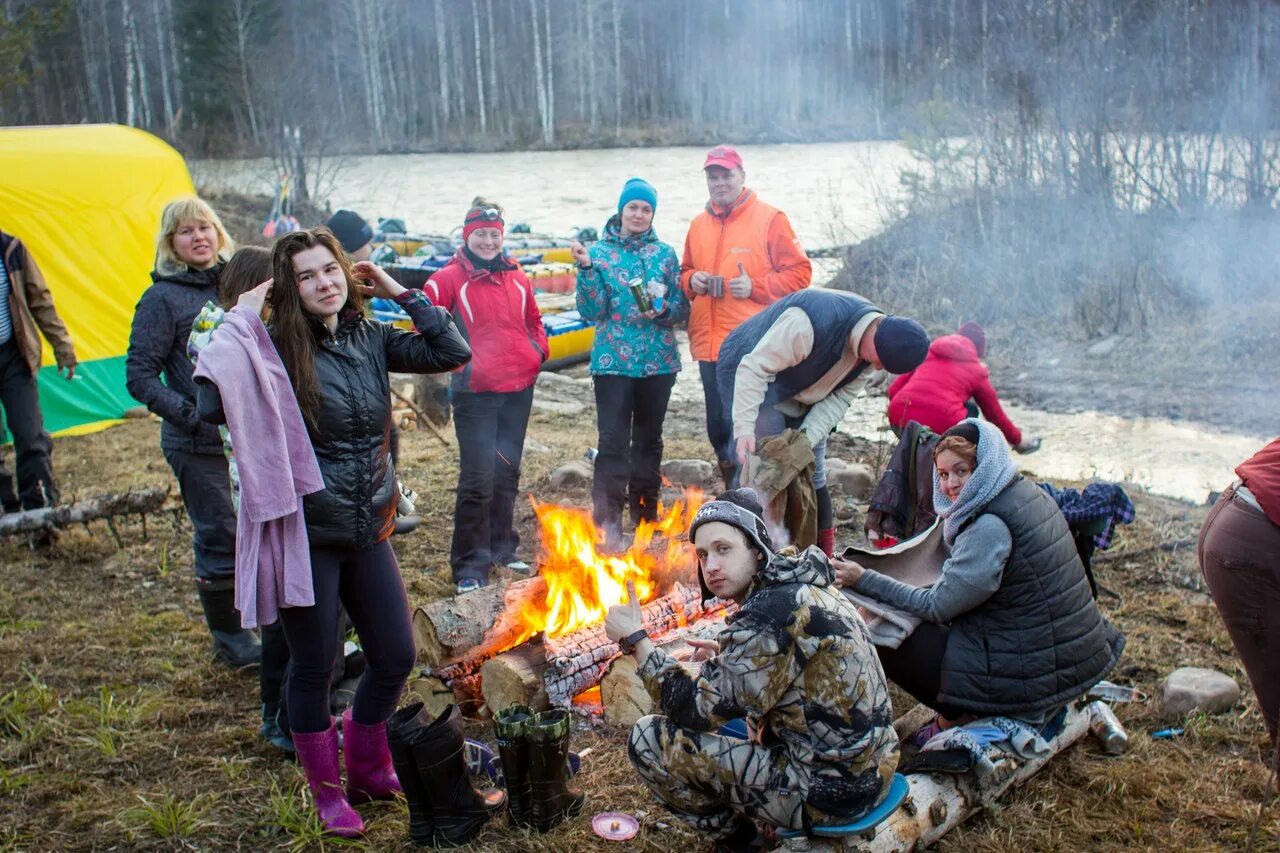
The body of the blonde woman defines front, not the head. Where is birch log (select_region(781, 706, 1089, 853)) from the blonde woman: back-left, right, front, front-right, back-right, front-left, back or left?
front

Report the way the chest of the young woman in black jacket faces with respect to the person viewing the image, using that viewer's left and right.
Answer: facing the viewer and to the right of the viewer

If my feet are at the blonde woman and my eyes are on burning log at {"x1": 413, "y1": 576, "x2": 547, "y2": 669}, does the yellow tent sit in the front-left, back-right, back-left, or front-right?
back-left

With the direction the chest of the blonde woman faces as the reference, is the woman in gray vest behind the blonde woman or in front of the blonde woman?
in front

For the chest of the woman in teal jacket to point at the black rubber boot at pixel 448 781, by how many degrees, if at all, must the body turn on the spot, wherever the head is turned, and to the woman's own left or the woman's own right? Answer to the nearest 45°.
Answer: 0° — they already face it

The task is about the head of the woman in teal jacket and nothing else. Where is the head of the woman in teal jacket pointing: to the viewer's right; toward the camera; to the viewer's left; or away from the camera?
toward the camera

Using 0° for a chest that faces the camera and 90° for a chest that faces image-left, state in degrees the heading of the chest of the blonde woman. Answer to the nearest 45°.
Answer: approximately 315°

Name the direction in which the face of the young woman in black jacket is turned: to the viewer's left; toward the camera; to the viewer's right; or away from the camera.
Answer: toward the camera

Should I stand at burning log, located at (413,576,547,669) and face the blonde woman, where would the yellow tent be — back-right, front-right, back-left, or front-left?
front-right

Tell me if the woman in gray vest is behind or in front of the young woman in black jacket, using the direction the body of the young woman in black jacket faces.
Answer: in front

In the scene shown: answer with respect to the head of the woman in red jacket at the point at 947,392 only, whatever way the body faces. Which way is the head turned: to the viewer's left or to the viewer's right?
to the viewer's right

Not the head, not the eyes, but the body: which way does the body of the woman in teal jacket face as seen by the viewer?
toward the camera
